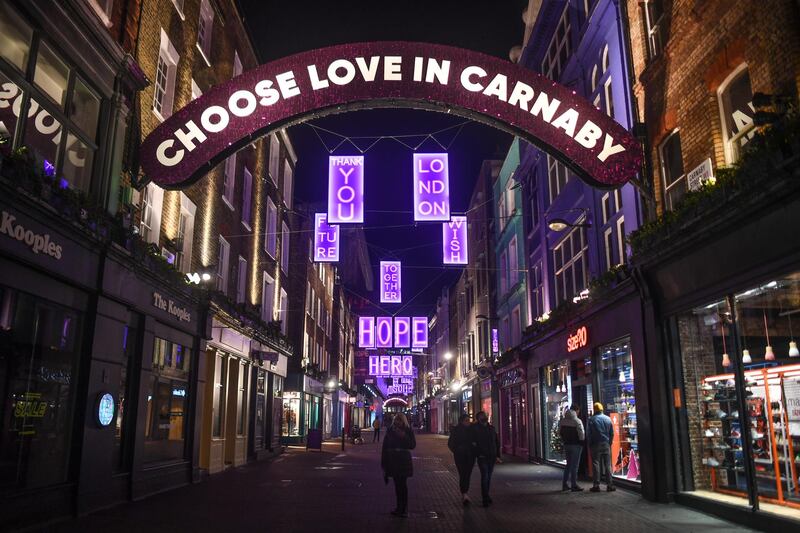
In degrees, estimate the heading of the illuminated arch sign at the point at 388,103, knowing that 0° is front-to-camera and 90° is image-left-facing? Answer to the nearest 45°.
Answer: approximately 0°

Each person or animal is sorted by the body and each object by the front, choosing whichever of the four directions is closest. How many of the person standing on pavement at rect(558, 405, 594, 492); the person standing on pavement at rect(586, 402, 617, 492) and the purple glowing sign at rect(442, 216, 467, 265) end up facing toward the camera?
1

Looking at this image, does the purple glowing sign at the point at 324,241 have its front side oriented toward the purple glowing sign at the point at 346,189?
yes

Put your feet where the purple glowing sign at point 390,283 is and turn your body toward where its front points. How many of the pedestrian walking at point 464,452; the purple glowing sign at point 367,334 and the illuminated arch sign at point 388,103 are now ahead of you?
2

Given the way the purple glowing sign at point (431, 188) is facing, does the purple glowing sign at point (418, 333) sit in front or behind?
behind

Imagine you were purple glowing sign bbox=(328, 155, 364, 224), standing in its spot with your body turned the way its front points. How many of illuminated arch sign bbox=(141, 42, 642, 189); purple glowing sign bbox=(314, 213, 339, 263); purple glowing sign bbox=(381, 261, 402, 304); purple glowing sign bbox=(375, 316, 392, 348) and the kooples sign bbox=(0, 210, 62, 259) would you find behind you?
3

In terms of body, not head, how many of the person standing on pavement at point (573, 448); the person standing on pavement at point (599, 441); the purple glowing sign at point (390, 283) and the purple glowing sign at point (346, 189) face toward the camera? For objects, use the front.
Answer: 2

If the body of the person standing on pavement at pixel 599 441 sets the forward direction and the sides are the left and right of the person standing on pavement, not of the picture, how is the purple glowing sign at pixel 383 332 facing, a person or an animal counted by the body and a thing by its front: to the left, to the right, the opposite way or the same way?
the opposite way

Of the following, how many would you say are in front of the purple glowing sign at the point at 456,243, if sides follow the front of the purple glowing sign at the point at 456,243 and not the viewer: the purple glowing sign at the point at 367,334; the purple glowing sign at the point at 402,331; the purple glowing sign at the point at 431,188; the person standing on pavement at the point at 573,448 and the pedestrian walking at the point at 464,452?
3
